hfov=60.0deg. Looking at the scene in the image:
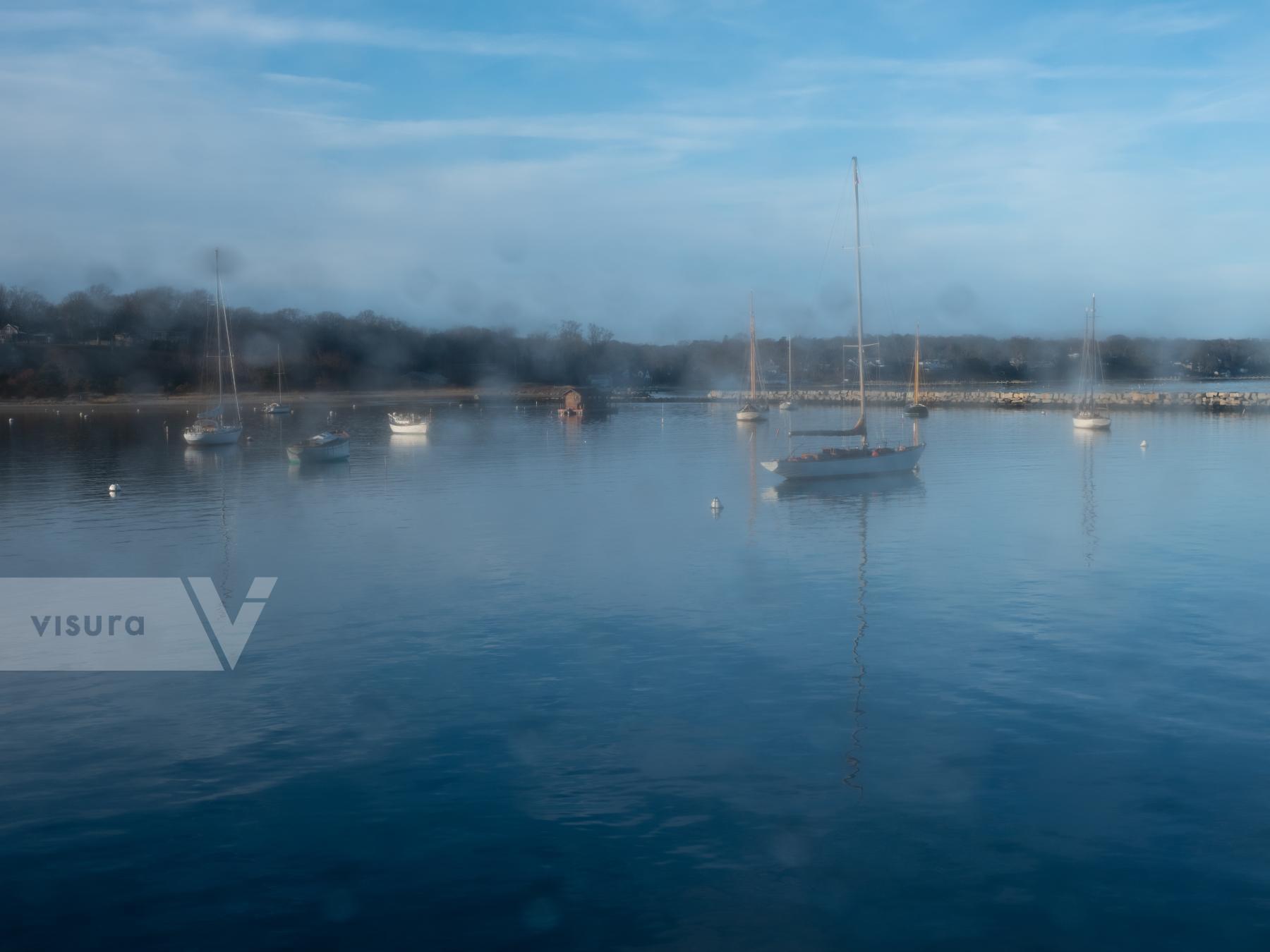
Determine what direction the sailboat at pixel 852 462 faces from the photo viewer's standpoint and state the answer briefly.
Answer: facing to the right of the viewer
